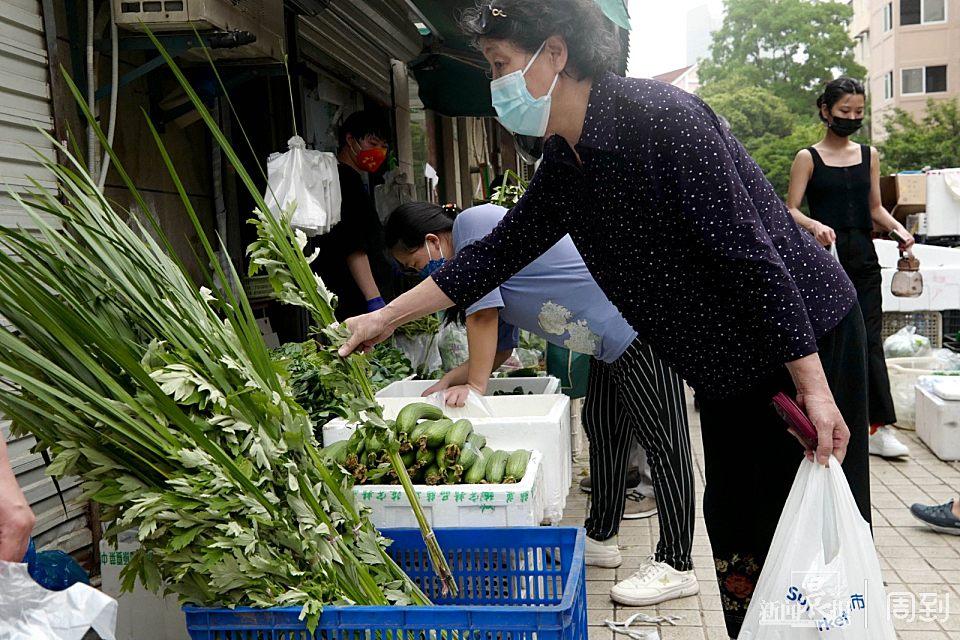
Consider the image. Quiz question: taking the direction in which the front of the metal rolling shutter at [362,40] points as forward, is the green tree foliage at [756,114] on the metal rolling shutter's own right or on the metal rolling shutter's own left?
on the metal rolling shutter's own left

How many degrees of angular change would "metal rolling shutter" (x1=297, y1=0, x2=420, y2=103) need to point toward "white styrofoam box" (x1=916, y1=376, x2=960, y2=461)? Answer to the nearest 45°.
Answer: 0° — it already faces it

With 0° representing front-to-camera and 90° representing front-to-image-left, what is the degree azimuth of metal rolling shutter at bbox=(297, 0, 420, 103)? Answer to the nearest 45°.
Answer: approximately 315°

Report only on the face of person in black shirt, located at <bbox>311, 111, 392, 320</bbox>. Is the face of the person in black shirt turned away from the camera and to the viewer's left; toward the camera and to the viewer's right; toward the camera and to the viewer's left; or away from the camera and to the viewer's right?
toward the camera and to the viewer's right

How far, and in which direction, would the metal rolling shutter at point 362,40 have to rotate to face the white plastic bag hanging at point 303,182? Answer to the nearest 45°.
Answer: approximately 45° to its right

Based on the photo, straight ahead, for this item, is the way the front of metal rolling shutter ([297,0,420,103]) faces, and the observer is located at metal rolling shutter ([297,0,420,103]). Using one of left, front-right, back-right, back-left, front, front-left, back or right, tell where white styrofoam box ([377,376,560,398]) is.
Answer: front-right

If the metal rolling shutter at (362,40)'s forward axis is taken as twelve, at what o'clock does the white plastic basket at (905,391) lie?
The white plastic basket is roughly at 11 o'clock from the metal rolling shutter.

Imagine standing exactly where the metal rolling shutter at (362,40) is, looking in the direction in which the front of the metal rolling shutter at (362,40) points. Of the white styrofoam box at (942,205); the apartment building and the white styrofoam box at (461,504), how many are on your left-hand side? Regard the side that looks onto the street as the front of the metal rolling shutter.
2

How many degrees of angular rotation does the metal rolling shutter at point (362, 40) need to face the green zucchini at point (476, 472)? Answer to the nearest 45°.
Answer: approximately 45° to its right

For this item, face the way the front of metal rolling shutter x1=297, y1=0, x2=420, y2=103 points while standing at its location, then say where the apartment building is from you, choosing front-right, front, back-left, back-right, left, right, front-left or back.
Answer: left

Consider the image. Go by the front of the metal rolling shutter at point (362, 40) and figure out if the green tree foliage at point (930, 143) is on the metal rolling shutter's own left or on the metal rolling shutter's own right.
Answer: on the metal rolling shutter's own left

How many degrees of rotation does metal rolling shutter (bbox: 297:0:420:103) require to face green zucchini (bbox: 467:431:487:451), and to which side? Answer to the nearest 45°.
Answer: approximately 45° to its right

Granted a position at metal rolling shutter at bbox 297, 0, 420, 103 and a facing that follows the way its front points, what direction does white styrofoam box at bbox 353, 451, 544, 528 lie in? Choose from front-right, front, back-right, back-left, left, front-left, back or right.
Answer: front-right

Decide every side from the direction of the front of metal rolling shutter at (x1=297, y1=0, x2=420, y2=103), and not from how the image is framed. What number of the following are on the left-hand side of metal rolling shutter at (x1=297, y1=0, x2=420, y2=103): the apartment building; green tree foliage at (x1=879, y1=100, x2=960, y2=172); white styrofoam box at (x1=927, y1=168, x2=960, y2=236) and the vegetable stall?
3
